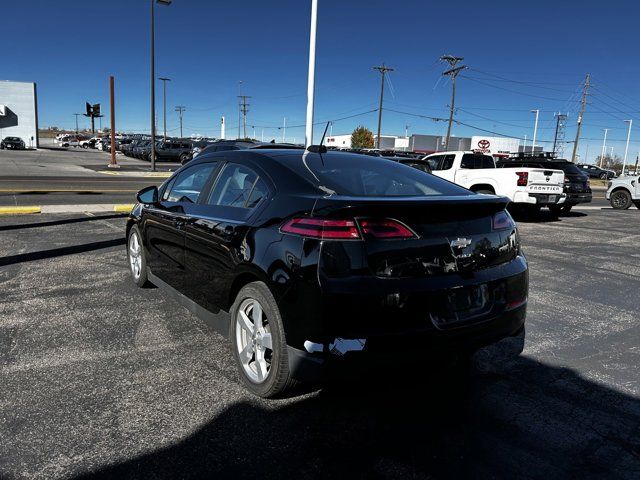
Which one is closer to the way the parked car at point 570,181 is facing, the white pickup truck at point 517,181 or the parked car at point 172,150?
the parked car

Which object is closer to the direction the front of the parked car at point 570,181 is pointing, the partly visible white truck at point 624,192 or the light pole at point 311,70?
the light pole

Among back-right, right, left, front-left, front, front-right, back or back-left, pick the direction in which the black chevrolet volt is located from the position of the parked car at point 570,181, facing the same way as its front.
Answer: back-left

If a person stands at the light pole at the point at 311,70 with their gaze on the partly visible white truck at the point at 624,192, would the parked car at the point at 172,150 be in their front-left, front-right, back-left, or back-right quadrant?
back-left

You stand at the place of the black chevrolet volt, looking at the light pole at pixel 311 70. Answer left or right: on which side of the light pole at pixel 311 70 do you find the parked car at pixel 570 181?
right

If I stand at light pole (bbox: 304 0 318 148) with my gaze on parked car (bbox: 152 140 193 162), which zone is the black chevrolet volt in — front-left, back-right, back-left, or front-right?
back-left

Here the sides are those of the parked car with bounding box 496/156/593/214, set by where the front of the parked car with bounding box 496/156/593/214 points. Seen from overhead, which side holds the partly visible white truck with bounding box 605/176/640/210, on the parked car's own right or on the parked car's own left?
on the parked car's own right

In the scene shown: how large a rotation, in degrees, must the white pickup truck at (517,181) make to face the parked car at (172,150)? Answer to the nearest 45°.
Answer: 0° — it already faces it

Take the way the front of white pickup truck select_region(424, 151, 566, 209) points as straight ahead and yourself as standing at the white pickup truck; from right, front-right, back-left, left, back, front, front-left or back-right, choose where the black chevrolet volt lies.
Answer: back-left

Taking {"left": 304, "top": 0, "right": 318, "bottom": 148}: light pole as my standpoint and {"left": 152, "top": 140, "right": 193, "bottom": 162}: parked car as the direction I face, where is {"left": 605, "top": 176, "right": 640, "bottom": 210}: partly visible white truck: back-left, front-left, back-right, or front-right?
back-right

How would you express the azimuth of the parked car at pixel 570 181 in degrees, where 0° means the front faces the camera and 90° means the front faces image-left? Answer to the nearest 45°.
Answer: approximately 135°
